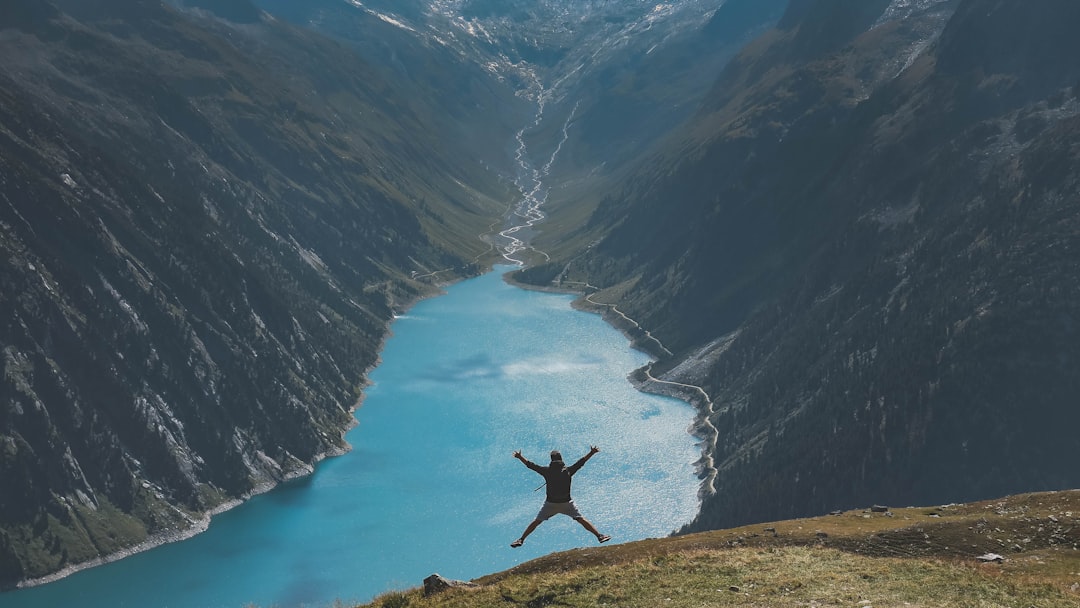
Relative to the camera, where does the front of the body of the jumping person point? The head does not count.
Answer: away from the camera

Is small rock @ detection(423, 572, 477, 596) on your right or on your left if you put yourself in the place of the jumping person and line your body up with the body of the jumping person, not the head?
on your left
